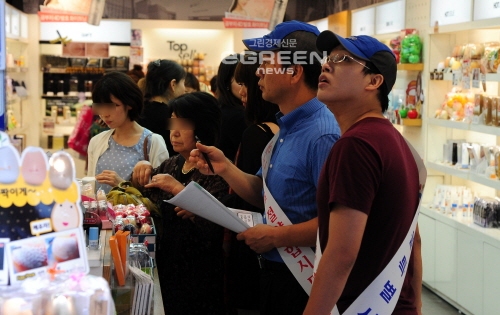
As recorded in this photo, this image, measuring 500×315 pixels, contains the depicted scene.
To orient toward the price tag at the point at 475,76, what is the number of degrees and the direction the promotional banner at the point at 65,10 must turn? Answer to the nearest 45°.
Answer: approximately 45° to its left

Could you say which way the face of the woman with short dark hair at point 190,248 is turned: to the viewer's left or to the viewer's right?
to the viewer's left

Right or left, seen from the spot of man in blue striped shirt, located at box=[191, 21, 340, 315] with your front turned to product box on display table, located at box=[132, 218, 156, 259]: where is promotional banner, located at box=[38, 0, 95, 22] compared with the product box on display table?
right

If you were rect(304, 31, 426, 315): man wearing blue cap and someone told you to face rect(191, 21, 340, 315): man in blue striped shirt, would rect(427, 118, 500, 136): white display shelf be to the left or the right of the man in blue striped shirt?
right

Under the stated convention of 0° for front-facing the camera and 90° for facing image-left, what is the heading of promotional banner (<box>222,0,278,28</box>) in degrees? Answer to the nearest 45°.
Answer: approximately 0°

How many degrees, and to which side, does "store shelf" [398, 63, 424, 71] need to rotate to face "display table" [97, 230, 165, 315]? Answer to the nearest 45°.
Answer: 0° — it already faces it
